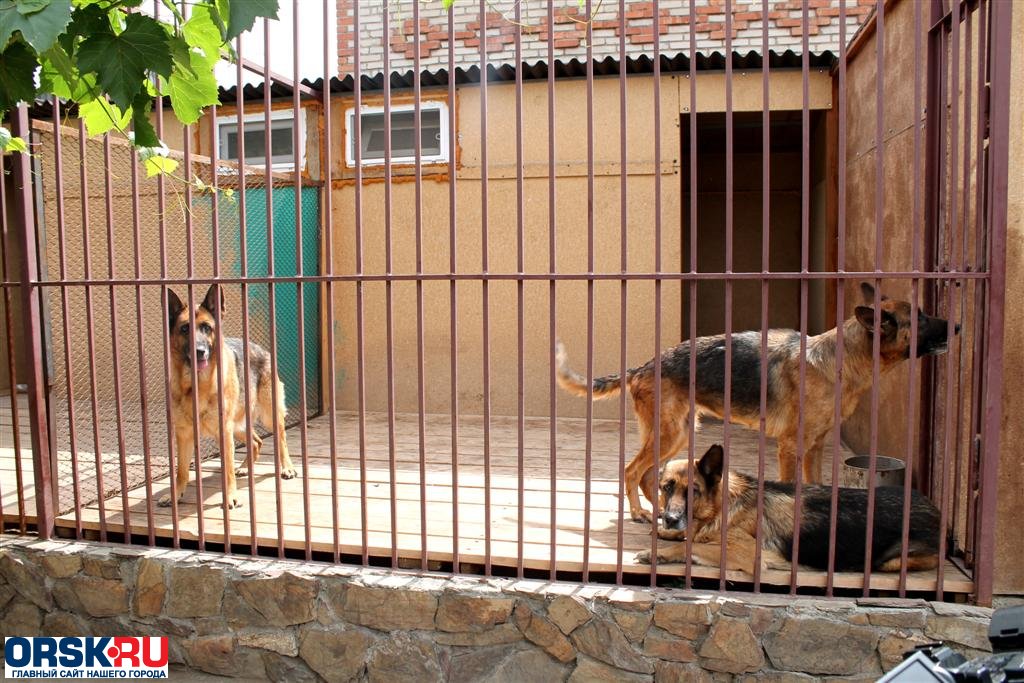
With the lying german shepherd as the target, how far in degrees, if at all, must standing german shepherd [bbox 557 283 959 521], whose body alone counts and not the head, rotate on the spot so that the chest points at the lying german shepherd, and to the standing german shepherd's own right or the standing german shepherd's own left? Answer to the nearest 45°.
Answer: approximately 90° to the standing german shepherd's own right

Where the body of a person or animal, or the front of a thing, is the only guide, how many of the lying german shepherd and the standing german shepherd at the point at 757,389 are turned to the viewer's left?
1

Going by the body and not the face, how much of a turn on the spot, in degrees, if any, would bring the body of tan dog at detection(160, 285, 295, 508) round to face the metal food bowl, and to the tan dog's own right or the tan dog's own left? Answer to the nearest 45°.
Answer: approximately 90° to the tan dog's own left

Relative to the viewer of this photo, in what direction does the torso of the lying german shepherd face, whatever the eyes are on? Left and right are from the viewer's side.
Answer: facing to the left of the viewer

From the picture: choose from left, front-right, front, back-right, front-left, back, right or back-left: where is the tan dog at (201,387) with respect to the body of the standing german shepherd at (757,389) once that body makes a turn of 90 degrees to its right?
right

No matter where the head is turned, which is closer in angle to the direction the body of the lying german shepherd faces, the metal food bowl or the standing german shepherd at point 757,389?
the standing german shepherd

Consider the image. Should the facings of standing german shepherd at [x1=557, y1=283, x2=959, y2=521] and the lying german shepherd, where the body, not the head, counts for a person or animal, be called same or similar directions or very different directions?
very different directions

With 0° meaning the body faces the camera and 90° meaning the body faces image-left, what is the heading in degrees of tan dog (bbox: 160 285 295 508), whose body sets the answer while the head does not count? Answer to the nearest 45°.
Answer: approximately 45°

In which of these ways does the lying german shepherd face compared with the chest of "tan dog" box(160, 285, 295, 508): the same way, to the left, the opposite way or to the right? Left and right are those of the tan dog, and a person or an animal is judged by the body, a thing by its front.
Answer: to the right

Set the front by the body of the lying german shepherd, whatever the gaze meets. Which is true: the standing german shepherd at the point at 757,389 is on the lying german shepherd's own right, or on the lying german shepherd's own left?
on the lying german shepherd's own right

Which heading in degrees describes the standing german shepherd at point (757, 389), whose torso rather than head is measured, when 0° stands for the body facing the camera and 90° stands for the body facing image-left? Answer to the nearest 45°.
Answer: approximately 270°

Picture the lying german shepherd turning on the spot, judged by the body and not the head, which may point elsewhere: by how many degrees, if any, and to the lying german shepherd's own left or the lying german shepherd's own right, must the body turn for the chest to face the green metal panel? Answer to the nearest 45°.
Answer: approximately 45° to the lying german shepherd's own right
